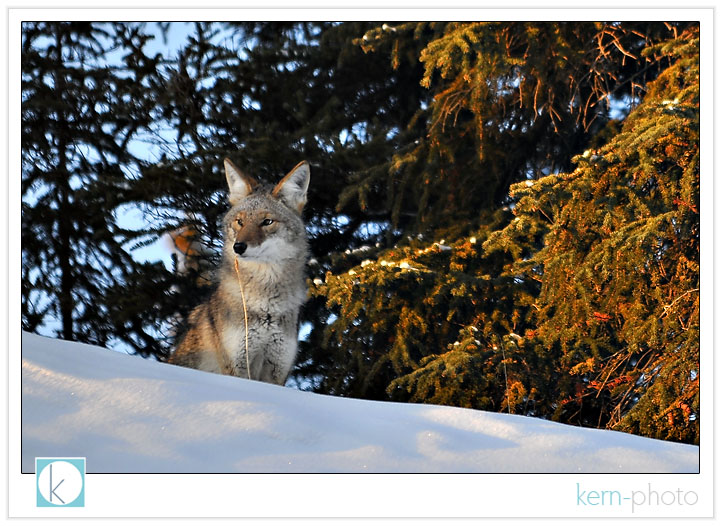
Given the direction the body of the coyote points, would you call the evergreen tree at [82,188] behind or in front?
behind
